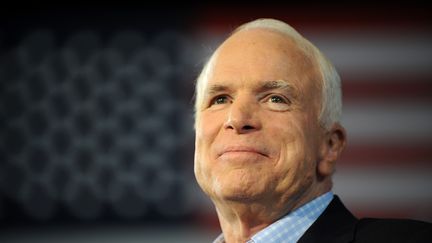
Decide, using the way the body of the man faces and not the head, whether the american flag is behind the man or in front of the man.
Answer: behind

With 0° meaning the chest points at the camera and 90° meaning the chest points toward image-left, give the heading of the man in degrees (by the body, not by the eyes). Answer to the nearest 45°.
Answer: approximately 45°
